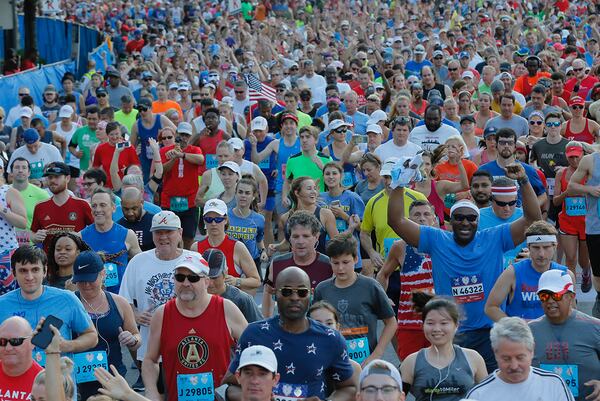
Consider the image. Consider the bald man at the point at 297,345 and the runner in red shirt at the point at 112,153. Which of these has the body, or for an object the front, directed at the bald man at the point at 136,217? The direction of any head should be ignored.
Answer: the runner in red shirt

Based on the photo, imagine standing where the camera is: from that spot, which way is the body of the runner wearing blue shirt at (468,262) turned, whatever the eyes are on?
toward the camera

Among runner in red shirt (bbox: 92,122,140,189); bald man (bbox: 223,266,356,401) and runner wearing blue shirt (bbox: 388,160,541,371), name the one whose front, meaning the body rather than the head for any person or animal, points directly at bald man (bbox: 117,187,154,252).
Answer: the runner in red shirt

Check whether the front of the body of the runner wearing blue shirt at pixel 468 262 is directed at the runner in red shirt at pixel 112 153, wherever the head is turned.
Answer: no

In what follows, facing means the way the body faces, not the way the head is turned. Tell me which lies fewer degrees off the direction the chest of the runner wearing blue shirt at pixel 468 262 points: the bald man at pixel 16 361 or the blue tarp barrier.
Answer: the bald man

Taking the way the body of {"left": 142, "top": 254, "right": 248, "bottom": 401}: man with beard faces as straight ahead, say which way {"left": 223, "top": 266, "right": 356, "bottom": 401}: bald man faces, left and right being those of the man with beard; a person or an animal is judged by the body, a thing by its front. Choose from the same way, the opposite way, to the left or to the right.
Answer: the same way

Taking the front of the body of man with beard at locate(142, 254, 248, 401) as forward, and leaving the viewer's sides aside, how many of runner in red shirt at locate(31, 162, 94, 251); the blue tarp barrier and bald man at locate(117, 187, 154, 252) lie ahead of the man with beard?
0

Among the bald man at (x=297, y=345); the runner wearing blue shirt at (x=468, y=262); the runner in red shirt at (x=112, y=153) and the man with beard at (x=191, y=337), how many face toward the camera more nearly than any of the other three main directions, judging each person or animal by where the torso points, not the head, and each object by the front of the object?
4

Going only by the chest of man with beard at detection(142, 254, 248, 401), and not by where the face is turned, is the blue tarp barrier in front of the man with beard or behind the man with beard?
behind

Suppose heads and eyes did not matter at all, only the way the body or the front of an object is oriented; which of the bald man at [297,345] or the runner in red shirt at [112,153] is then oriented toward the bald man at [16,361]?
the runner in red shirt

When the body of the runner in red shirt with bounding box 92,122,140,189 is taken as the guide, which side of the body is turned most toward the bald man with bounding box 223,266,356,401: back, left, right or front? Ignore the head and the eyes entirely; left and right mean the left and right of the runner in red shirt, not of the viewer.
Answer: front

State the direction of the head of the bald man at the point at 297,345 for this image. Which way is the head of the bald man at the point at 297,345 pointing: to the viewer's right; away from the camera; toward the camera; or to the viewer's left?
toward the camera

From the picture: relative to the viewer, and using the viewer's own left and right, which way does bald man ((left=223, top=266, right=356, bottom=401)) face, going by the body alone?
facing the viewer

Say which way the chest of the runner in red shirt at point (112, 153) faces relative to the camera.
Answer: toward the camera

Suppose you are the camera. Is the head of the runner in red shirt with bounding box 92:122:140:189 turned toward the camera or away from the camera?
toward the camera

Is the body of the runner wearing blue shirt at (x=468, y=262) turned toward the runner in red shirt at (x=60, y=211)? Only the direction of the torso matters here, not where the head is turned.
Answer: no

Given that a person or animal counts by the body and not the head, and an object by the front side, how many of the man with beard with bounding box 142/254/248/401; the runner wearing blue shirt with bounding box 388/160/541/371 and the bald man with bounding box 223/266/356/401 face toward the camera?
3
